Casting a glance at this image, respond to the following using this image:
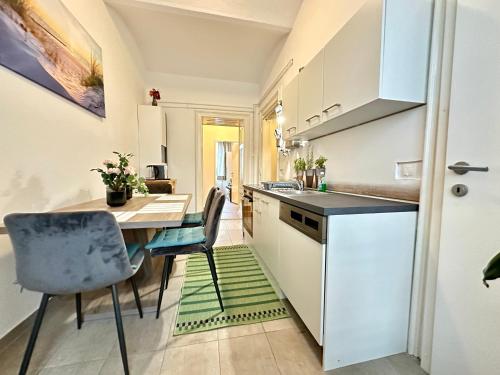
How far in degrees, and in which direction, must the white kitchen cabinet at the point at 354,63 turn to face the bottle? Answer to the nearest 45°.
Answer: approximately 135° to its right

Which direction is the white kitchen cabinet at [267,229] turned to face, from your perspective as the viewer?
facing to the left of the viewer

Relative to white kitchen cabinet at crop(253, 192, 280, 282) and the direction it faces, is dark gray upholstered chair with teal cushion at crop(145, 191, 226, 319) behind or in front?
in front

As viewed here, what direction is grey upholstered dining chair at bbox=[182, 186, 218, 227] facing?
to the viewer's left

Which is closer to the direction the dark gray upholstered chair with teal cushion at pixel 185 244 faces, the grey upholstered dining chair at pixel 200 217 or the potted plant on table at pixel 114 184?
the potted plant on table

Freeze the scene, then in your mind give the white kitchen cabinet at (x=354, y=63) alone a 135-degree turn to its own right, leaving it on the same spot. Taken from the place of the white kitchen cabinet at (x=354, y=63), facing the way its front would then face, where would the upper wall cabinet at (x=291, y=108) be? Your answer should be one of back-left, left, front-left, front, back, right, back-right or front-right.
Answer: front-left

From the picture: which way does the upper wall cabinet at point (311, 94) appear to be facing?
to the viewer's left

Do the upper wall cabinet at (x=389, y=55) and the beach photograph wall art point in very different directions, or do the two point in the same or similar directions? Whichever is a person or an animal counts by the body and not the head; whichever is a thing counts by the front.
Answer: very different directions

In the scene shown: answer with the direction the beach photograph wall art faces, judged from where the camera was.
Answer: facing the viewer and to the right of the viewer

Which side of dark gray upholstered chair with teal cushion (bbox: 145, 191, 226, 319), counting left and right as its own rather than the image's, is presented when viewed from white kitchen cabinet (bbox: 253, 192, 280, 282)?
back

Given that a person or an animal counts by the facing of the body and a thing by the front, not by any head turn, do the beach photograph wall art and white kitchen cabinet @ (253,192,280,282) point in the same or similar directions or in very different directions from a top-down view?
very different directions

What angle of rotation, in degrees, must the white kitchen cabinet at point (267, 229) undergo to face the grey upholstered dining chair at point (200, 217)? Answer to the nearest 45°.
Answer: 0° — it already faces it
